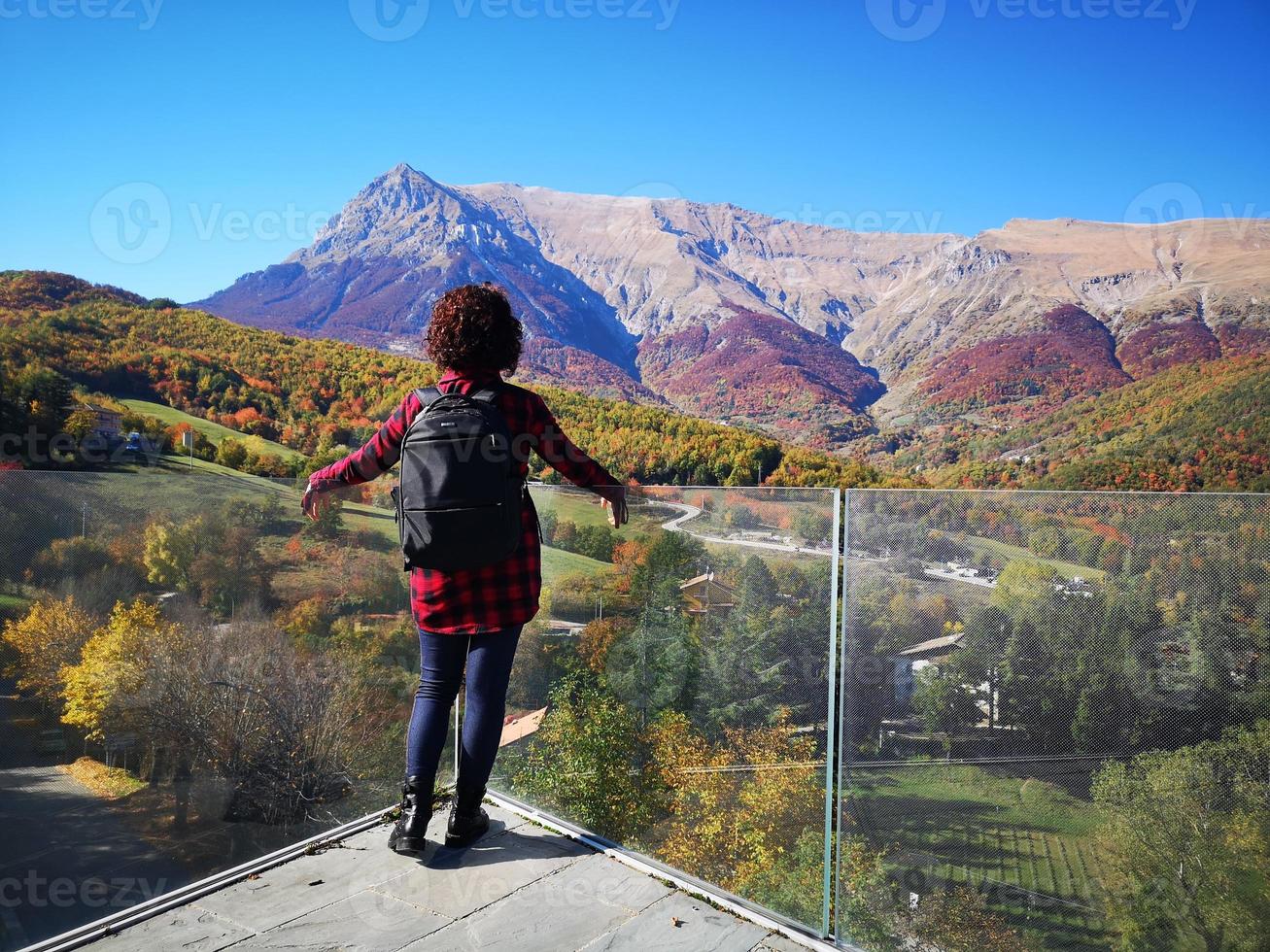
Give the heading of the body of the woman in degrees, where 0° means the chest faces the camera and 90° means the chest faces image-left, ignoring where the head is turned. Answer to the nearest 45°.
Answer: approximately 180°

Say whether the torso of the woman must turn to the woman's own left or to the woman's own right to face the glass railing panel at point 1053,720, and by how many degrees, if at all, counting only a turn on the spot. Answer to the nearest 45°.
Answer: approximately 135° to the woman's own right

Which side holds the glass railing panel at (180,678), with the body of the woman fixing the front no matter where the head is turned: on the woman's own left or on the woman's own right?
on the woman's own left

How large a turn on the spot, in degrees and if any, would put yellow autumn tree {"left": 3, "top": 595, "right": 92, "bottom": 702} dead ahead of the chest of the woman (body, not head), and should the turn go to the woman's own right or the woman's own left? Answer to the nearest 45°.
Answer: approximately 90° to the woman's own left

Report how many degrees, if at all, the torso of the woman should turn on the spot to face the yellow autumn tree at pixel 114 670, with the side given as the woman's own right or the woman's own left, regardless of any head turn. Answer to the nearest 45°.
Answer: approximately 90° to the woman's own left

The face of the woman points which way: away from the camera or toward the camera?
away from the camera

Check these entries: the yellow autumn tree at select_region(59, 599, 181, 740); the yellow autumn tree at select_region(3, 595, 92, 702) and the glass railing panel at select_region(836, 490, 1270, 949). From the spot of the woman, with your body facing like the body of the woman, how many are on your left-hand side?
2
